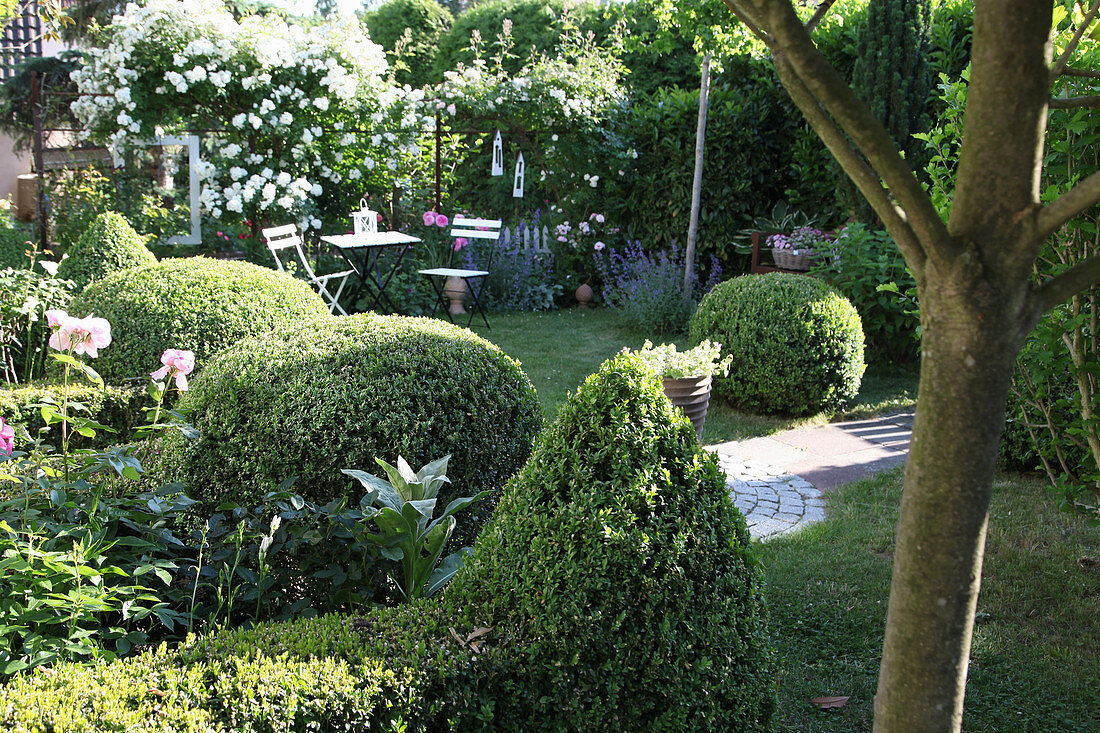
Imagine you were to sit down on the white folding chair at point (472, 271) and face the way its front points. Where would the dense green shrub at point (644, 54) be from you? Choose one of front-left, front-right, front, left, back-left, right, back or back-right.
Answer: back

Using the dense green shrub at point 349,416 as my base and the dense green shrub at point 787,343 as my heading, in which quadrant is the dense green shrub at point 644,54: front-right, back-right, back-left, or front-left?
front-left

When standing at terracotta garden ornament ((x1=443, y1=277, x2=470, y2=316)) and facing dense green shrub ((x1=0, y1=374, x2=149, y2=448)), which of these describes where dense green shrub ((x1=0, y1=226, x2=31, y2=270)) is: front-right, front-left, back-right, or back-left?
front-right

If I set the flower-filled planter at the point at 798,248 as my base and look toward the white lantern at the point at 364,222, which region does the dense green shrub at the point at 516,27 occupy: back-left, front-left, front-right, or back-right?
front-right

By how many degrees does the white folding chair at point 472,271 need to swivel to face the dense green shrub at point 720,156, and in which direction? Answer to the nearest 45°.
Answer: approximately 135° to its left

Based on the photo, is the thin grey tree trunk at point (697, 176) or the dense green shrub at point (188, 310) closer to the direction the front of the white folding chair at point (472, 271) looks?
the dense green shrub

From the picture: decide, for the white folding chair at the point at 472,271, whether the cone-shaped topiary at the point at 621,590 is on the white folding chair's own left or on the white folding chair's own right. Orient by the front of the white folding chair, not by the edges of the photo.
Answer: on the white folding chair's own left

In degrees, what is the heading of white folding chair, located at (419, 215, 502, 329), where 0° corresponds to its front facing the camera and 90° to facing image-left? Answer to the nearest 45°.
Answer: approximately 45°

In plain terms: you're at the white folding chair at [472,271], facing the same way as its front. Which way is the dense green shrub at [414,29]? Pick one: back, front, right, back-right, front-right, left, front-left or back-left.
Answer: back-right

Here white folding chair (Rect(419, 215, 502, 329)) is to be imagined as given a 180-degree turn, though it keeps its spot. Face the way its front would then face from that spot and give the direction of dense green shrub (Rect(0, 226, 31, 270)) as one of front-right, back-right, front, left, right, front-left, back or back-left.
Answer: back

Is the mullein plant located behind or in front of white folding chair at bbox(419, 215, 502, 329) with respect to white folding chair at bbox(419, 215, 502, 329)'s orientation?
in front

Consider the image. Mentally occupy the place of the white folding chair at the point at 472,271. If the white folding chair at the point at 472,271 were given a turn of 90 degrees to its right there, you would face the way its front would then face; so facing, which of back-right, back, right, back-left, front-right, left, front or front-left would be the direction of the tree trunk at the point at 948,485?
back-left
